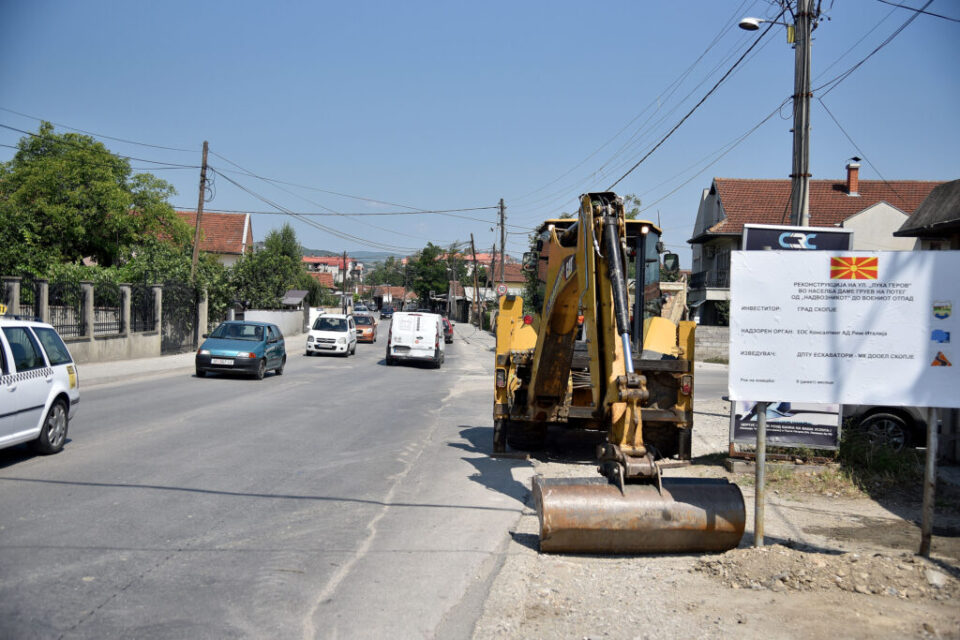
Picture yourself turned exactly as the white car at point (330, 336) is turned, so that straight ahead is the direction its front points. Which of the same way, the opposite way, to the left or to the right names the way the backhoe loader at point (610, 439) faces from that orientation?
the opposite way

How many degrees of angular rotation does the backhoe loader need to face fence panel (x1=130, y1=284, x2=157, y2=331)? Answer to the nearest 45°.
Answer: approximately 45° to its left

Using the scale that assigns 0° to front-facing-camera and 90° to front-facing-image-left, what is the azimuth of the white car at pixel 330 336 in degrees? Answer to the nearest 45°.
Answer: approximately 45°

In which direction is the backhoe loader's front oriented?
away from the camera

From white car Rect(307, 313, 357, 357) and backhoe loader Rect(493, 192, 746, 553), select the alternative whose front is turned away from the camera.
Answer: the backhoe loader

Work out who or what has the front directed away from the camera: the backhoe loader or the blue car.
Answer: the backhoe loader

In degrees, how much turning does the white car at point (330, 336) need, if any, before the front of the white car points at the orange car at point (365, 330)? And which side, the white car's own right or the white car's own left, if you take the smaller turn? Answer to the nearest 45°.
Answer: approximately 135° to the white car's own right
